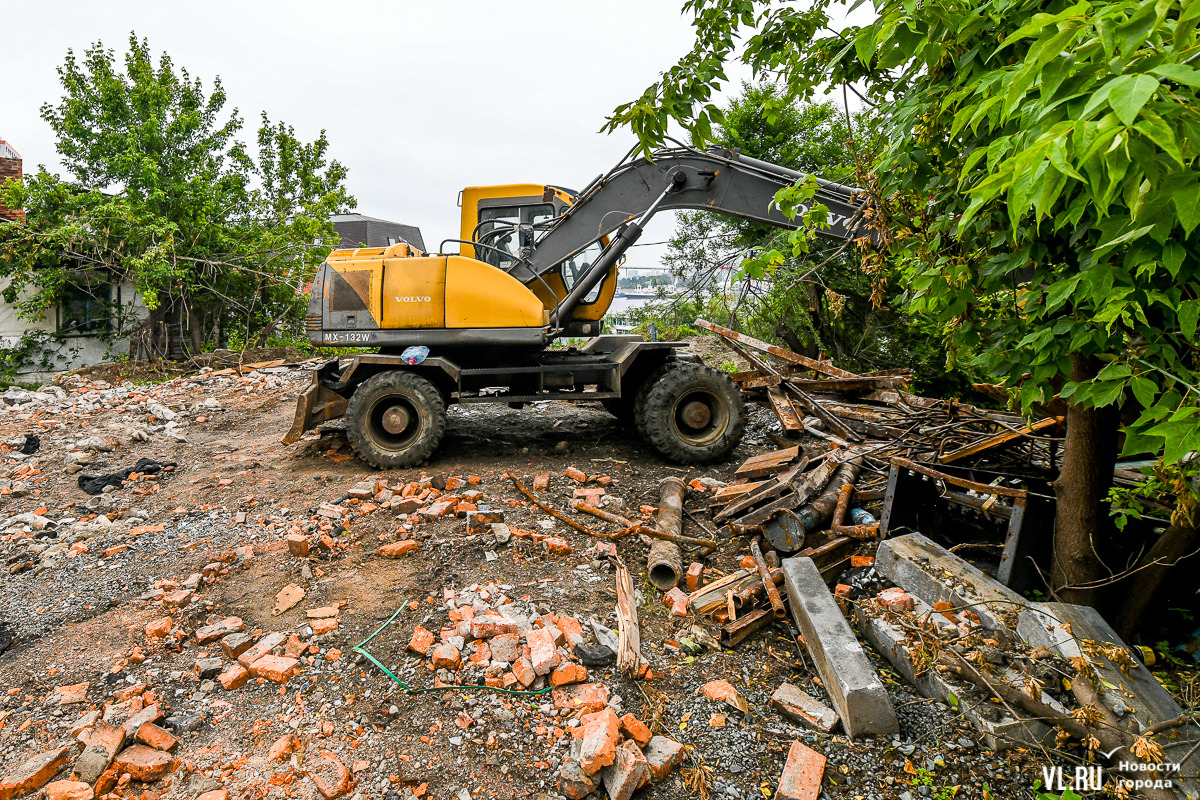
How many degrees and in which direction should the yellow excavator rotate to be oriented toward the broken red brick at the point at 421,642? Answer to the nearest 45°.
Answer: approximately 90° to its right

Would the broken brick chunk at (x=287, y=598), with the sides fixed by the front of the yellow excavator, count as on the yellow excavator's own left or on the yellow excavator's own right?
on the yellow excavator's own right

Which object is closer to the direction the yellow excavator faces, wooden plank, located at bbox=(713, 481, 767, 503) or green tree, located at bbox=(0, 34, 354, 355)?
the wooden plank

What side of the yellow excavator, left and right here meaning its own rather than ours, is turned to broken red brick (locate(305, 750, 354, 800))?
right

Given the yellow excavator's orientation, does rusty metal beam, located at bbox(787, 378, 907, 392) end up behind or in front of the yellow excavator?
in front

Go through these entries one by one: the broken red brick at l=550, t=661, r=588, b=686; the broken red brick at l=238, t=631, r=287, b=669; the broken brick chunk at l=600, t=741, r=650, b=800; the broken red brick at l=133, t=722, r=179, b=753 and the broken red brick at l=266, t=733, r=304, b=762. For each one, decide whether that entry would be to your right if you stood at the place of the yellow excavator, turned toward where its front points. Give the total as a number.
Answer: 5

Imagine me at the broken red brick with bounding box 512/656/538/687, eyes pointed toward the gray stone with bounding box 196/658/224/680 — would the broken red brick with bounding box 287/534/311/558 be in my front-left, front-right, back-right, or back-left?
front-right

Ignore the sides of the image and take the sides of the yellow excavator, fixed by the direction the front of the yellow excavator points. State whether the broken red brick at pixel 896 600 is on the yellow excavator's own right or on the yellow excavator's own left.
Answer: on the yellow excavator's own right

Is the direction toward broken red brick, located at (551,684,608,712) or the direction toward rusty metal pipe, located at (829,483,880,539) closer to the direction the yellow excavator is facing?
the rusty metal pipe

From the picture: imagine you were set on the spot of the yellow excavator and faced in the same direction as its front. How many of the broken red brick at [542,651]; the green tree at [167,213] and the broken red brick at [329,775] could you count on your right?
2

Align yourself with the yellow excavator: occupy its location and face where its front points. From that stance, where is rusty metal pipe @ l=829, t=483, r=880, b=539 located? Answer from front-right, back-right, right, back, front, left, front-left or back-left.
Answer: front-right

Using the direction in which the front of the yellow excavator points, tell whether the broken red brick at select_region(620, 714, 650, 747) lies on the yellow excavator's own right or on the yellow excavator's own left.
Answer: on the yellow excavator's own right

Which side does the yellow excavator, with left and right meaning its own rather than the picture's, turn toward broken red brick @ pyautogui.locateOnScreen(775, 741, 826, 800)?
right

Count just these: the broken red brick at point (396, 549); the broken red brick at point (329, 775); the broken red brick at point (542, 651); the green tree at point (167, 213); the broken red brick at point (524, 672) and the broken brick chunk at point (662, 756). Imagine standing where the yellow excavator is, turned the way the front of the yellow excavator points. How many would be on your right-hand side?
5

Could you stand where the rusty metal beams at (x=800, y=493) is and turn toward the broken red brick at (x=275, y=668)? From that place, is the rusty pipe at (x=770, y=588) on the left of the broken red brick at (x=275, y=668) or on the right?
left

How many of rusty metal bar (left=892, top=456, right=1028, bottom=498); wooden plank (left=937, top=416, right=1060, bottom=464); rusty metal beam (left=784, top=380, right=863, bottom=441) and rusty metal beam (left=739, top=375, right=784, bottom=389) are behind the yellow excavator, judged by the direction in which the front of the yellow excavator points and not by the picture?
0

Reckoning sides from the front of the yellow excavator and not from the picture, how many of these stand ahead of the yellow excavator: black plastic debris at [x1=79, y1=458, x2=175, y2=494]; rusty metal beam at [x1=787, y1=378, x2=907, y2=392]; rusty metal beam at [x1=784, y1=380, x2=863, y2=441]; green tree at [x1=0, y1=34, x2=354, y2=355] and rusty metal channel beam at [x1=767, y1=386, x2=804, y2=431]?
3

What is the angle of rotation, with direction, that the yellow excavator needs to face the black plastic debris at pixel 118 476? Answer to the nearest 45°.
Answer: approximately 180°

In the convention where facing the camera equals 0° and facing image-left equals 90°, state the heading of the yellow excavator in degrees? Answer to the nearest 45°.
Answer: approximately 270°

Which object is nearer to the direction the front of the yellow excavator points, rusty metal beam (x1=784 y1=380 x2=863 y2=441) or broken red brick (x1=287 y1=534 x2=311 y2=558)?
the rusty metal beam

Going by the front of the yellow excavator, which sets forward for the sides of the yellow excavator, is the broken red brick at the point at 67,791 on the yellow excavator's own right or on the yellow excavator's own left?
on the yellow excavator's own right

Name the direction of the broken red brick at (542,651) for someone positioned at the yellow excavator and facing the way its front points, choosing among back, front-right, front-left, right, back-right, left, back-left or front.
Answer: right

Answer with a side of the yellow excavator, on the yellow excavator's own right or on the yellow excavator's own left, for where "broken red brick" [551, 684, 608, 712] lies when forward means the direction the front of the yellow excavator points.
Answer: on the yellow excavator's own right
